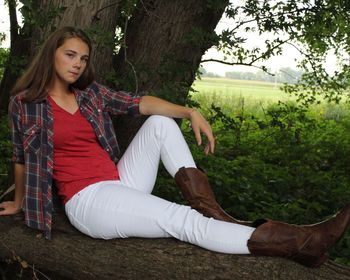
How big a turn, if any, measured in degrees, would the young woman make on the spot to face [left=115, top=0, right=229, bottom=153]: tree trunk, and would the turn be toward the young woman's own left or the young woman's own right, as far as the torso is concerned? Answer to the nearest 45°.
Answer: approximately 135° to the young woman's own left
